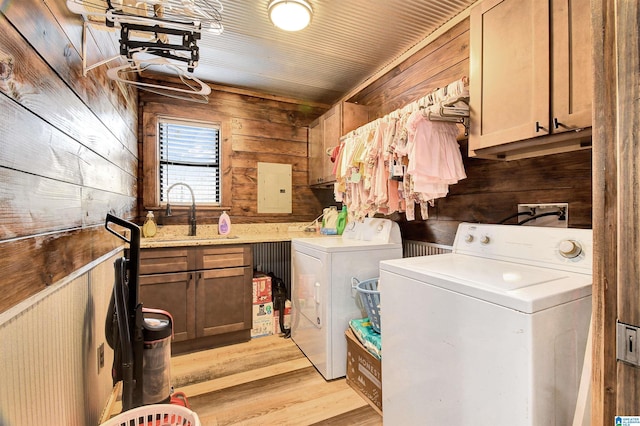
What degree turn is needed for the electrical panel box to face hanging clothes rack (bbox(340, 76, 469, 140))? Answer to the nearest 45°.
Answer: approximately 45° to its left

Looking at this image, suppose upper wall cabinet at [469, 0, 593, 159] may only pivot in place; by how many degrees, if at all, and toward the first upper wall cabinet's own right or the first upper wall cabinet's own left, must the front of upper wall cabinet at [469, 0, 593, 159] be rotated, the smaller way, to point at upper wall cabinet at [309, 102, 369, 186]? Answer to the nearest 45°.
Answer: approximately 90° to the first upper wall cabinet's own right

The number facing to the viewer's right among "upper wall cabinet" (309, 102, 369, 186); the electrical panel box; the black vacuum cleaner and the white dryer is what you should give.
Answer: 1

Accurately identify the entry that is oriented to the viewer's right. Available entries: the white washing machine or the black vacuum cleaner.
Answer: the black vacuum cleaner

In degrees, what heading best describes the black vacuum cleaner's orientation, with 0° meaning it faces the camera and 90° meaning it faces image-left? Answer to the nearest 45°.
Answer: approximately 270°

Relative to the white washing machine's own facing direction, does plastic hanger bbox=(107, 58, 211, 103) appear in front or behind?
in front

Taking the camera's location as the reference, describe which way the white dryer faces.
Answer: facing the viewer and to the left of the viewer

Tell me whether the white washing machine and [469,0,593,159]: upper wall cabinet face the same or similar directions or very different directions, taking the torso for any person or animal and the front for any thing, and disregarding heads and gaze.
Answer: same or similar directions

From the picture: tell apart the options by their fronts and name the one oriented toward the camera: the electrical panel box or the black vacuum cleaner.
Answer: the electrical panel box

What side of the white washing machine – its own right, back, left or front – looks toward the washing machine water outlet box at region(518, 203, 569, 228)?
back

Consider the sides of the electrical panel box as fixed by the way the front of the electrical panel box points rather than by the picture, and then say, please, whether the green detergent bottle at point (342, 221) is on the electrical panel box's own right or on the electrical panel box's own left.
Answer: on the electrical panel box's own left

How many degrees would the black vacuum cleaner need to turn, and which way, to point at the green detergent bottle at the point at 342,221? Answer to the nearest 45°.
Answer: approximately 45° to its left

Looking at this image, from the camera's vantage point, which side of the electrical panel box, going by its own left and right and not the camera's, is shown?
front

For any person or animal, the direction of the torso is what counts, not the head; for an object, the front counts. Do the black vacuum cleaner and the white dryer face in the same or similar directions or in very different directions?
very different directions

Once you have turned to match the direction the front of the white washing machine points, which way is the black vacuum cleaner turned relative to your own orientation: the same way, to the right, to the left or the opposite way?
the opposite way
